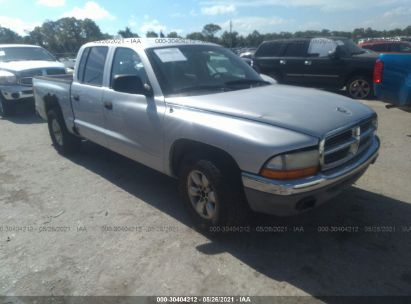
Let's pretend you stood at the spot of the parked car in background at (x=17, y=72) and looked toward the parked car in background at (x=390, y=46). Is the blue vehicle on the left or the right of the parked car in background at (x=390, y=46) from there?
right

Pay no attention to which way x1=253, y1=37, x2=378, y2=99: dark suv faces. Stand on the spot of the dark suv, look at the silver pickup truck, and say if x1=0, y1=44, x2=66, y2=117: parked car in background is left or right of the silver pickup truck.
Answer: right

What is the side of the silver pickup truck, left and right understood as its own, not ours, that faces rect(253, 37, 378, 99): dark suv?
left

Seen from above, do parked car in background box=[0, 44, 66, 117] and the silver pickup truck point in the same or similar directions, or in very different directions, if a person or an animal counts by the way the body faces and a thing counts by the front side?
same or similar directions

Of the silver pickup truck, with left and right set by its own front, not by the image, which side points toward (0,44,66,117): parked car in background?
back

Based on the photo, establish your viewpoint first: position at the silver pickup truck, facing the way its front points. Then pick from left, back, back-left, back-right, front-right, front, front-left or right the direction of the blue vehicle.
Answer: left

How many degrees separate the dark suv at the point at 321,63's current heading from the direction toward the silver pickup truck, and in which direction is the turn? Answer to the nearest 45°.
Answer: approximately 90° to its right

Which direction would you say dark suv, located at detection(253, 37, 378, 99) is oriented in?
to the viewer's right

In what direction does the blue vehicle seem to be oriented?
to the viewer's right

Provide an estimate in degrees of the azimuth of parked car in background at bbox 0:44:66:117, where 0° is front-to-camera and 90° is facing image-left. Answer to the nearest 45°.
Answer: approximately 315°

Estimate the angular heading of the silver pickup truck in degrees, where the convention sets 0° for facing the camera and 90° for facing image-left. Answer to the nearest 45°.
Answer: approximately 315°

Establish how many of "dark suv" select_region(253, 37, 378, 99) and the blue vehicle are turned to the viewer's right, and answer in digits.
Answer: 2
